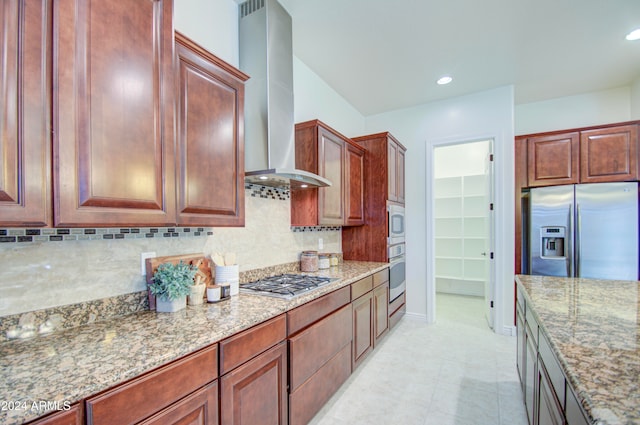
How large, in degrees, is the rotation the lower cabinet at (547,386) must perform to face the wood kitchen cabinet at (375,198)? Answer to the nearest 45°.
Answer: approximately 45° to its right

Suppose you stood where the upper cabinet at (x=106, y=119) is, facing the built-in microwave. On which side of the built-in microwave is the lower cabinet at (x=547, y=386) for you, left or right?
right

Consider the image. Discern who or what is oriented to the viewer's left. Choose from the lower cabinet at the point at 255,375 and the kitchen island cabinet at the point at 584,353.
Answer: the kitchen island cabinet

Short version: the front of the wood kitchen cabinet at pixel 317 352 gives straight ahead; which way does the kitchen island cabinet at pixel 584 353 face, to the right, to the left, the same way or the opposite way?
the opposite way

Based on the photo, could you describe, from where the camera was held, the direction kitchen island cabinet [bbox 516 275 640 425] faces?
facing to the left of the viewer

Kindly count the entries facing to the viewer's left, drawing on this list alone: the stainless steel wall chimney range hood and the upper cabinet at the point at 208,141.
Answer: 0

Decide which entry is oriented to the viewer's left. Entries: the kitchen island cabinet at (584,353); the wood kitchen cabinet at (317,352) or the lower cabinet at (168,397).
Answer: the kitchen island cabinet

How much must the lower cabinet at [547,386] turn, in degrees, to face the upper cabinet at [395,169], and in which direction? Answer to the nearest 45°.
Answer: approximately 45° to its right

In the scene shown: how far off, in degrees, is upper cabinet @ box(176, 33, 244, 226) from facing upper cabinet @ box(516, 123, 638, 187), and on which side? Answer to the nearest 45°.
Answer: approximately 45° to its left
